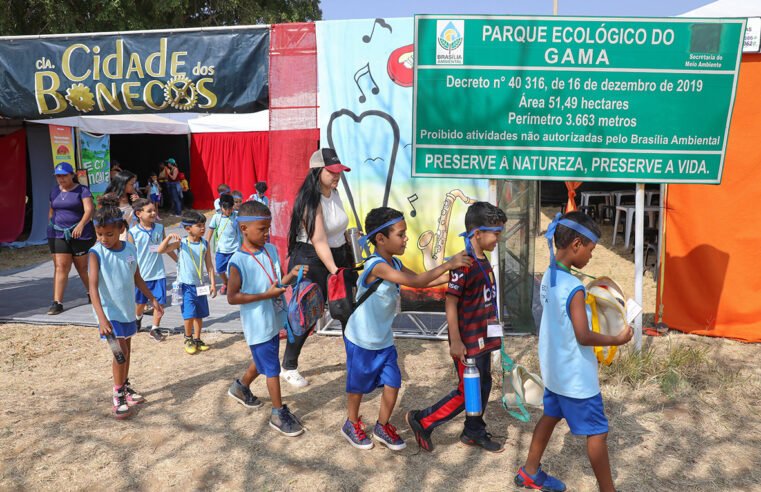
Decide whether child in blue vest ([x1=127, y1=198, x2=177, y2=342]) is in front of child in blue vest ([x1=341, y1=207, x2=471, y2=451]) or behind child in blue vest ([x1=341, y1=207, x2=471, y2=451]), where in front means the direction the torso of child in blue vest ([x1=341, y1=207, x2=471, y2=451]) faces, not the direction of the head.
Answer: behind

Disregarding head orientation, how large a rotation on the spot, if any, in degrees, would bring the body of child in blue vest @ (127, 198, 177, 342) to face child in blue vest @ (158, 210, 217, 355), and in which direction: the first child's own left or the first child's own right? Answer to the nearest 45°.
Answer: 0° — they already face them

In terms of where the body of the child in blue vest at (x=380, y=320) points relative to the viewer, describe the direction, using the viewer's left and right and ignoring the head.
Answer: facing to the right of the viewer

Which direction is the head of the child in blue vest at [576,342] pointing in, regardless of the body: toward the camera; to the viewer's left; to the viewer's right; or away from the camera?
to the viewer's right

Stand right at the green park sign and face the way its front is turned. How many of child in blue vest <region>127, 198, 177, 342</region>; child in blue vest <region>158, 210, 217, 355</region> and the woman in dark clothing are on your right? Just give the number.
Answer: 3

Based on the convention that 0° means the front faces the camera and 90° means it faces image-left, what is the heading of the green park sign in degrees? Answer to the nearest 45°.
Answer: approximately 0°

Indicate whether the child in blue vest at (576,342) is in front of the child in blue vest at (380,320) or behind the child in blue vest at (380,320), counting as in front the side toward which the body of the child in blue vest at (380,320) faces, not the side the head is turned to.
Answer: in front

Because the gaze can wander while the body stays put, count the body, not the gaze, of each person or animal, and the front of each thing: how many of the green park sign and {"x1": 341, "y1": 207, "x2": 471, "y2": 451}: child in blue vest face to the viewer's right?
1

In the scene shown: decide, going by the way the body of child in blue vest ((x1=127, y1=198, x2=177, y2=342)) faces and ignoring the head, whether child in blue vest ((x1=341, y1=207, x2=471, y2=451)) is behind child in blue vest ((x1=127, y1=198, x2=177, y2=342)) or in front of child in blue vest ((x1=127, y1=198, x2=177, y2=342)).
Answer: in front

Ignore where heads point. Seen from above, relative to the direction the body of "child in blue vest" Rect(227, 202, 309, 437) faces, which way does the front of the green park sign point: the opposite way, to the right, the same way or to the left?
to the right

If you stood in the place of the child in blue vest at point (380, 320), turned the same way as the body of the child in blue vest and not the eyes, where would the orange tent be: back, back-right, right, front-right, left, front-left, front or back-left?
front-left
